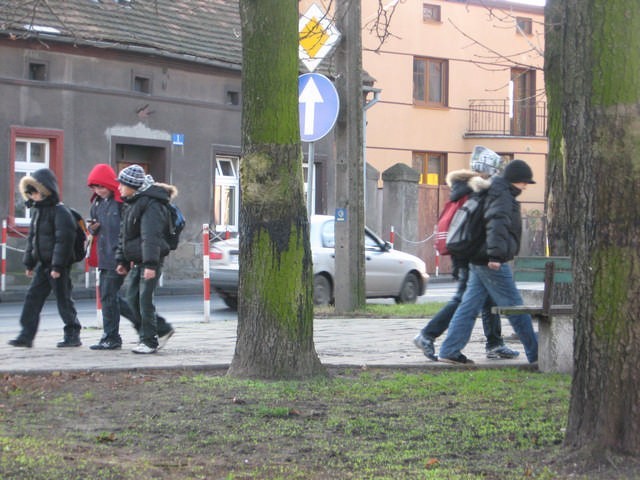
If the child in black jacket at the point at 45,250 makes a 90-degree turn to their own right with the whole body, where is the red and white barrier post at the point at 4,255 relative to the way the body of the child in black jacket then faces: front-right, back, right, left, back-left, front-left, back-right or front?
front-right

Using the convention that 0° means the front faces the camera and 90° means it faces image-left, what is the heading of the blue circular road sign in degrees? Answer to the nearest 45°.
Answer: approximately 0°

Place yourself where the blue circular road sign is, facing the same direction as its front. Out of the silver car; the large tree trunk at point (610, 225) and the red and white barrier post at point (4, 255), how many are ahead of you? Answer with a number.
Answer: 1

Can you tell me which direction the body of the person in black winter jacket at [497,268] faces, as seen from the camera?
to the viewer's right

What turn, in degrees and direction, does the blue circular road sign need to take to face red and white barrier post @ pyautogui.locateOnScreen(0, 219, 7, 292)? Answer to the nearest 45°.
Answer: approximately 135° to its right

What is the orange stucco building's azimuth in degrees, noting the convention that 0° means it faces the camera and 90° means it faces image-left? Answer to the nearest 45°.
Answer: approximately 0°

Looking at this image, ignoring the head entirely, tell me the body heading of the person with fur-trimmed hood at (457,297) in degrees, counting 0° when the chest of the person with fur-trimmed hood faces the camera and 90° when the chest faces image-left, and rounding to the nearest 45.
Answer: approximately 270°

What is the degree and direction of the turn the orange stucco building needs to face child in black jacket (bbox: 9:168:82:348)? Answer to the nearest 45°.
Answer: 0° — it already faces them

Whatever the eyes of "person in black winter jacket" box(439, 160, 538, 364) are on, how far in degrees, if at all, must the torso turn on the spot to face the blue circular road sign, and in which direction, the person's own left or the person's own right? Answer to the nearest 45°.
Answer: approximately 135° to the person's own left
